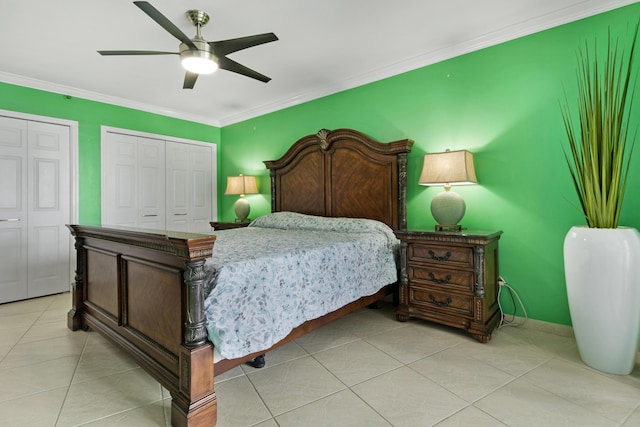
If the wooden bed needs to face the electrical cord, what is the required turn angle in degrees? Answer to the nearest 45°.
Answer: approximately 135° to its left

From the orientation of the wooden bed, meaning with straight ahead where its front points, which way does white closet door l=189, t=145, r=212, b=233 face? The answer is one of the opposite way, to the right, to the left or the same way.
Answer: to the left

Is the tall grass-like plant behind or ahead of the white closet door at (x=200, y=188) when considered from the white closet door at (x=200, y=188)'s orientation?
ahead

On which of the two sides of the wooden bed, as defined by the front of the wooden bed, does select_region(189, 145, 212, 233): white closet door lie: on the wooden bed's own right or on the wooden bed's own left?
on the wooden bed's own right

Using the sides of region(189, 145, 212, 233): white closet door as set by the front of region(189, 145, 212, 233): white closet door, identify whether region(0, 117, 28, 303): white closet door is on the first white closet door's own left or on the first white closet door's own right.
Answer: on the first white closet door's own right

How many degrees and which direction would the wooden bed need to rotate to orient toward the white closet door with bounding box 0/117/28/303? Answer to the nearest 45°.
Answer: approximately 90° to its right

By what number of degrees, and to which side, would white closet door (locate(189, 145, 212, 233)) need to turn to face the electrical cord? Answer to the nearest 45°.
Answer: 0° — it already faces it

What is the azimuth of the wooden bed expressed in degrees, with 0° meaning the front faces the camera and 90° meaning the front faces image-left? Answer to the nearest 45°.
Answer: approximately 45°

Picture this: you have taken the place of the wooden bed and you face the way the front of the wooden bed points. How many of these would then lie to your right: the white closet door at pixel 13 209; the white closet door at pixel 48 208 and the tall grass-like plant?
2

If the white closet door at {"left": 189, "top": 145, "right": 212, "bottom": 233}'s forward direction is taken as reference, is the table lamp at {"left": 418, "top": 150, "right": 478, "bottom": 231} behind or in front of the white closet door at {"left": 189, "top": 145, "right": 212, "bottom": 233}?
in front

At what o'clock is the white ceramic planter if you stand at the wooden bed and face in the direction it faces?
The white ceramic planter is roughly at 8 o'clock from the wooden bed.

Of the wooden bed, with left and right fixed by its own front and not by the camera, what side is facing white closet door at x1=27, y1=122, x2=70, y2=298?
right
